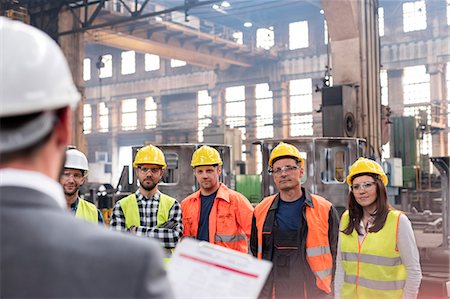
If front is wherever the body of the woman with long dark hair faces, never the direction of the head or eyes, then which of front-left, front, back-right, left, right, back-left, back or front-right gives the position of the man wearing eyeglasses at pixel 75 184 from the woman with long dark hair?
front-right

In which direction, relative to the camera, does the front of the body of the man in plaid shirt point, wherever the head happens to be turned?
toward the camera

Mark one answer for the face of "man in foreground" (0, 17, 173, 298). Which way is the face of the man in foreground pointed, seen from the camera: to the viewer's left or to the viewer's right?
to the viewer's right

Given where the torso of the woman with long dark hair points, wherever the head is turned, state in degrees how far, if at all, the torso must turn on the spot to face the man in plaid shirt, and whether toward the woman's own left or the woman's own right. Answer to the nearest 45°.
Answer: approximately 45° to the woman's own right

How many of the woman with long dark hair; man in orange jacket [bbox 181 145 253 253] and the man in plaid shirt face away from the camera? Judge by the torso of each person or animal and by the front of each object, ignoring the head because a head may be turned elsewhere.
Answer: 0

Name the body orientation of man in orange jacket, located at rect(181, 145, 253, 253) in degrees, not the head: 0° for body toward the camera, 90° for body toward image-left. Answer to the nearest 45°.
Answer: approximately 45°

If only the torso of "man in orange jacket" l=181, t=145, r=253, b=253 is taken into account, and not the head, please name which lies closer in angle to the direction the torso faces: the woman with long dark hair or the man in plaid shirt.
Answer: the man in plaid shirt

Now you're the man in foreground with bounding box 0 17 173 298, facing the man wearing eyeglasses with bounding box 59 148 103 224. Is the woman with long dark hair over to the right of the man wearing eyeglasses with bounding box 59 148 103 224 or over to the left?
right

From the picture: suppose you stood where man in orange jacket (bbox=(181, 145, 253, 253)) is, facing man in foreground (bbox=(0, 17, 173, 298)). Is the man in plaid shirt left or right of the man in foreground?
right

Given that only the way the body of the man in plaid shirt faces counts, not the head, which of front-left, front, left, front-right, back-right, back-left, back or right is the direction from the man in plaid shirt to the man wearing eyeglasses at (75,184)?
right

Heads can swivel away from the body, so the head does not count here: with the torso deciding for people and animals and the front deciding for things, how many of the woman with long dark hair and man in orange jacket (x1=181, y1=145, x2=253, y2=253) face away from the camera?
0
